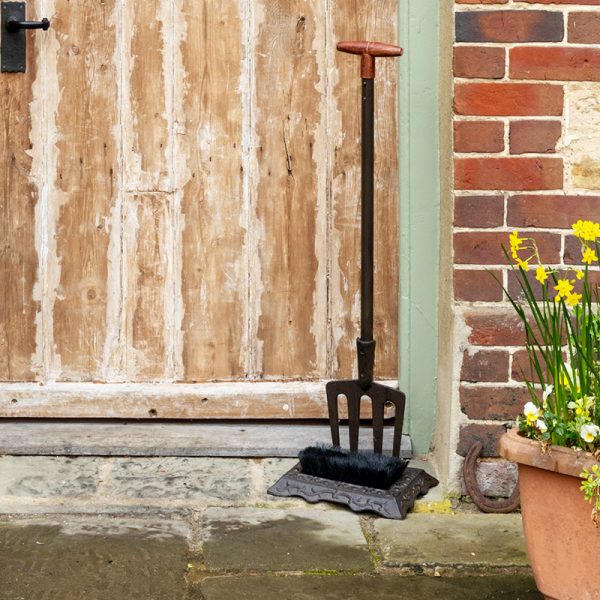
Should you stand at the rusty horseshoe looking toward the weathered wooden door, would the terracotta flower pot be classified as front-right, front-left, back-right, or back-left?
back-left

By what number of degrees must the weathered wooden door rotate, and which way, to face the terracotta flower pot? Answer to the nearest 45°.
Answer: approximately 45° to its left

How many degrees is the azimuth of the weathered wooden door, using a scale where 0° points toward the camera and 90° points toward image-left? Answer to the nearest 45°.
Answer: approximately 0°

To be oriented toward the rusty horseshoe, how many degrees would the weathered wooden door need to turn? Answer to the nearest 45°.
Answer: approximately 45° to its left
